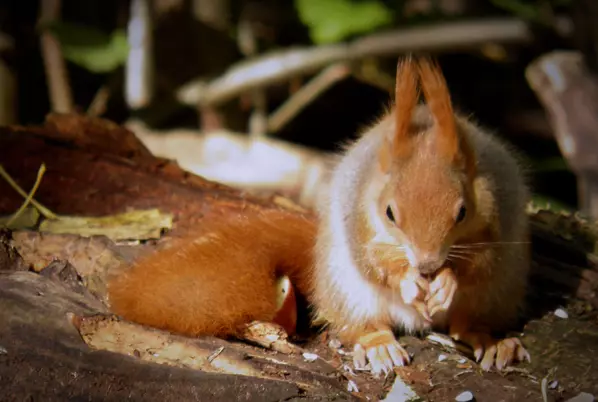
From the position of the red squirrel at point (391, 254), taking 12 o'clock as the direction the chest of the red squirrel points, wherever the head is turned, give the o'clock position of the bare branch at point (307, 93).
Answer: The bare branch is roughly at 6 o'clock from the red squirrel.

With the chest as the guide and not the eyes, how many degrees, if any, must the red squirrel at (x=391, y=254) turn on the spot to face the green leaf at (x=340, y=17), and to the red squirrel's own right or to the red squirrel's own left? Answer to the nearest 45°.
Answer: approximately 180°

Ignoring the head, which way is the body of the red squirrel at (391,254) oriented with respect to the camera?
toward the camera

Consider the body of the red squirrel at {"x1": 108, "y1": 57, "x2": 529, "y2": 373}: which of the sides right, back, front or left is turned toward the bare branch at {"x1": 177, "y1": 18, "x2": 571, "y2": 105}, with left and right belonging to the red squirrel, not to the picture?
back

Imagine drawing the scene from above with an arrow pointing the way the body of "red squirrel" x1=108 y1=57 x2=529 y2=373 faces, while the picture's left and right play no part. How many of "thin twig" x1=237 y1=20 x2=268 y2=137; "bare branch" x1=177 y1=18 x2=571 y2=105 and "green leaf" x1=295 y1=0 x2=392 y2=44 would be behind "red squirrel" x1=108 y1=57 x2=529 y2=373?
3

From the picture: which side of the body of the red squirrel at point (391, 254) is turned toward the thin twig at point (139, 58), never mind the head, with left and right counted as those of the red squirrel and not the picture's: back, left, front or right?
back

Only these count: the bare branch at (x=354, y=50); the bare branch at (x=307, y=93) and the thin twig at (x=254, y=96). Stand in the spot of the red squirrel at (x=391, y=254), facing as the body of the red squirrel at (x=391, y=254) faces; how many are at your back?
3

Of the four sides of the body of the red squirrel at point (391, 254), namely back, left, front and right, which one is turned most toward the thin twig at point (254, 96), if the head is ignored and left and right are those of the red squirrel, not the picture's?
back
